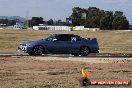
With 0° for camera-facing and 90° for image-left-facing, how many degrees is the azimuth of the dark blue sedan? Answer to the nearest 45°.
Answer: approximately 90°
